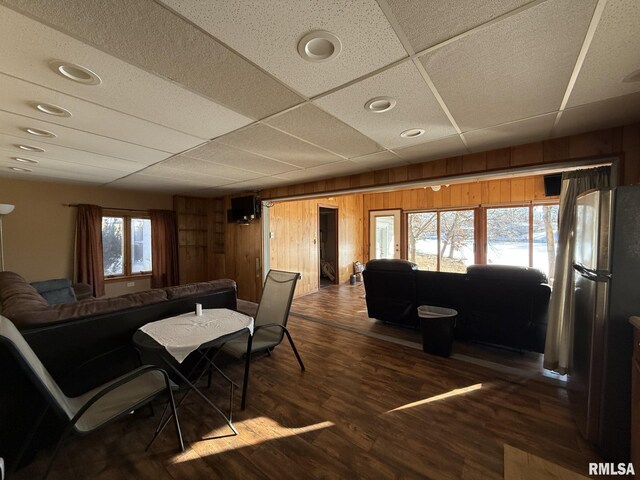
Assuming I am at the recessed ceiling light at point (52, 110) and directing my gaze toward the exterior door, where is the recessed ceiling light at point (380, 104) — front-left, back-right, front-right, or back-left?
front-right

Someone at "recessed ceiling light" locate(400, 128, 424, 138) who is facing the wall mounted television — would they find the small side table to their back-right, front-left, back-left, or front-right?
front-left

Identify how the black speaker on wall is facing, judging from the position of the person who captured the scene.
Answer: facing the viewer and to the left of the viewer

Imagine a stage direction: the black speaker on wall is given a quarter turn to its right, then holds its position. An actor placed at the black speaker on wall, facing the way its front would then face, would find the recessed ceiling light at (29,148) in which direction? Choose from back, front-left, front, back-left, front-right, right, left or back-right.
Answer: left

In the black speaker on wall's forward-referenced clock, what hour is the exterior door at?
The exterior door is roughly at 2 o'clock from the black speaker on wall.

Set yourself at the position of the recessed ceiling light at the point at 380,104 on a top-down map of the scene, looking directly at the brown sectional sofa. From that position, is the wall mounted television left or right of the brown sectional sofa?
right

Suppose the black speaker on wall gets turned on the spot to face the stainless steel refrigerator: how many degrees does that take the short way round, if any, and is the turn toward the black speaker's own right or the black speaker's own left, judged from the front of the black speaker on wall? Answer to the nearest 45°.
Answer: approximately 45° to the black speaker's own left

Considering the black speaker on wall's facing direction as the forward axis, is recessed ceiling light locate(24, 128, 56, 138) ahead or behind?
ahead

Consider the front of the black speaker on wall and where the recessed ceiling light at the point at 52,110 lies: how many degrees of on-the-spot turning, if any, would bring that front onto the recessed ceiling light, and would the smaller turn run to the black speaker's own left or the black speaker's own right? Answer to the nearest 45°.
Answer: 0° — it already faces it

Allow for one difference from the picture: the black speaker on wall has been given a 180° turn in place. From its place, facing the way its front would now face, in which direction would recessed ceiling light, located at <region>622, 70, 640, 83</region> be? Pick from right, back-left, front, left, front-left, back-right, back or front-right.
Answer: back-right

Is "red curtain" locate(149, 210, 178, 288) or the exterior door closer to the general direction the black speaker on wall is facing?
the red curtain
